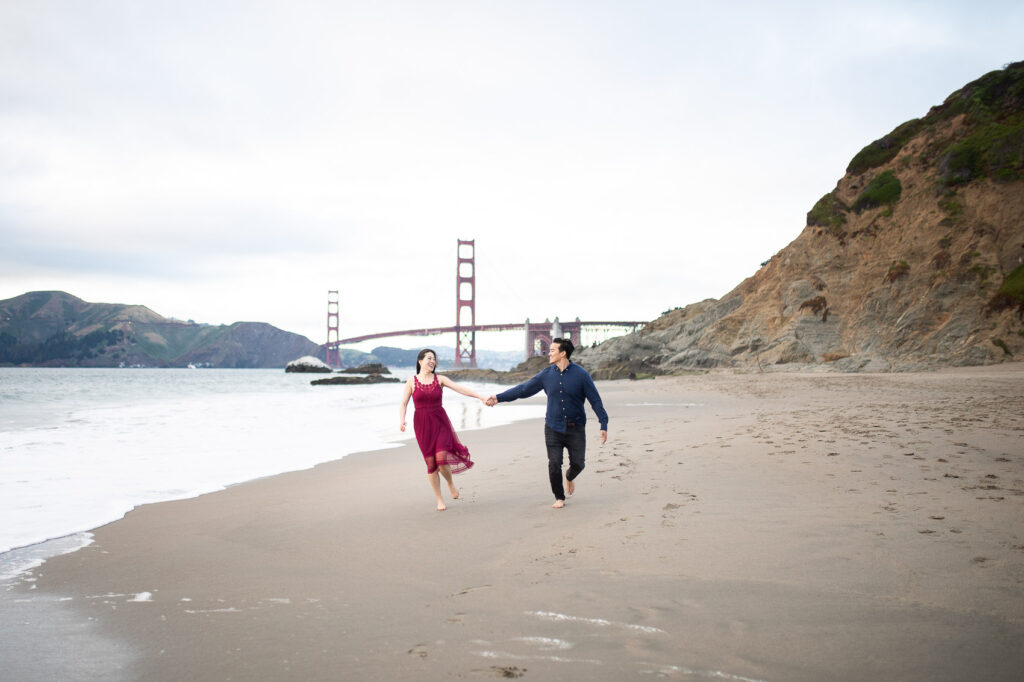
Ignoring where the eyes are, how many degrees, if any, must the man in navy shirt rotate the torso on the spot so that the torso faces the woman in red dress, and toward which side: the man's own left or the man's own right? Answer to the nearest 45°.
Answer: approximately 90° to the man's own right

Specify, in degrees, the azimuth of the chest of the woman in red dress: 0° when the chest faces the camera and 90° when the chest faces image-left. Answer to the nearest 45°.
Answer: approximately 0°

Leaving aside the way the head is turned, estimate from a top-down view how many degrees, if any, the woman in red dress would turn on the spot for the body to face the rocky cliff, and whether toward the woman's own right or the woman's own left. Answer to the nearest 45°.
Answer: approximately 135° to the woman's own left

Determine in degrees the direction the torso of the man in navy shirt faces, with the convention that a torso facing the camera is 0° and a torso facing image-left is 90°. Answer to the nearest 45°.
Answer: approximately 0°

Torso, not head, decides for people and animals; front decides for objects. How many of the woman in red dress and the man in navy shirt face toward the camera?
2

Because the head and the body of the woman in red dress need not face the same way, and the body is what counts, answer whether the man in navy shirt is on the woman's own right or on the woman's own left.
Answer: on the woman's own left

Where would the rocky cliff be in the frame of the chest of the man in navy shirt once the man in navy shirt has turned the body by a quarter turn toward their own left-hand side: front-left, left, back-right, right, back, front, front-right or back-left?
front-left
